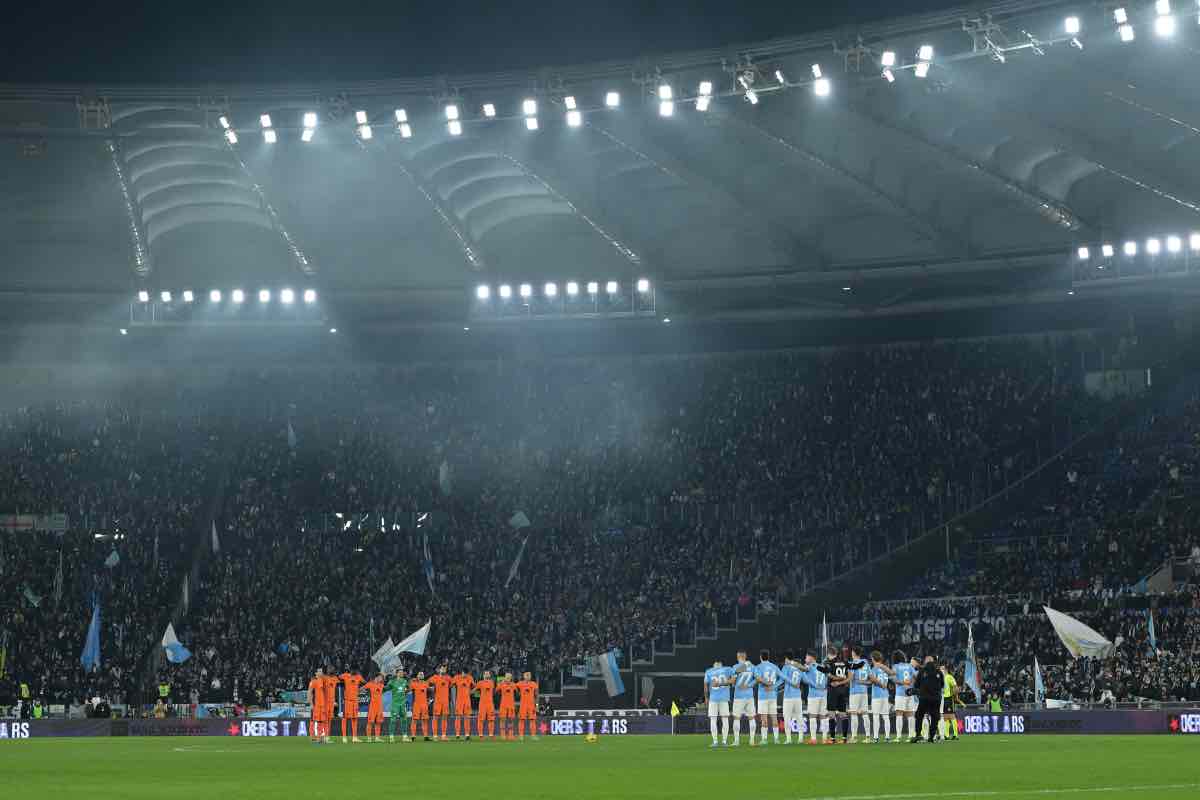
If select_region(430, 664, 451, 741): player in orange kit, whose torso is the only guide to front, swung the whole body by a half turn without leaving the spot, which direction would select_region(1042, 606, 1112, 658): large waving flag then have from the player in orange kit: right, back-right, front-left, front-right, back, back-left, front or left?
right

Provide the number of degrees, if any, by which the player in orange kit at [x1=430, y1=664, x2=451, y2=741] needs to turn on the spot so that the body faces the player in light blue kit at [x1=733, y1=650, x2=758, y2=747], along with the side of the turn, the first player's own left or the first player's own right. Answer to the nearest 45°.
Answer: approximately 45° to the first player's own left

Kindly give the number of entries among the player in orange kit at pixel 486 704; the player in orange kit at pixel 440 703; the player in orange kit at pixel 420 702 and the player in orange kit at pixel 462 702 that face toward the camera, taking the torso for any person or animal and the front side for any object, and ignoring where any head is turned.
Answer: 4

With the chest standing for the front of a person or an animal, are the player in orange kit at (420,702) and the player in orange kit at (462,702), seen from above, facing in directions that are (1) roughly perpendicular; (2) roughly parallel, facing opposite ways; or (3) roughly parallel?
roughly parallel

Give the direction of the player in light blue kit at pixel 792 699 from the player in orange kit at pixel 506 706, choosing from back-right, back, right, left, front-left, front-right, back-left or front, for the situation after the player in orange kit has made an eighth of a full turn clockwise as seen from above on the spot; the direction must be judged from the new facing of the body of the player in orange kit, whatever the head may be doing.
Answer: left

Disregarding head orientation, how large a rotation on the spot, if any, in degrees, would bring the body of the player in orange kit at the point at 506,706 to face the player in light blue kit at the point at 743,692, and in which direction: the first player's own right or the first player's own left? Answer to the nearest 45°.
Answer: approximately 45° to the first player's own left

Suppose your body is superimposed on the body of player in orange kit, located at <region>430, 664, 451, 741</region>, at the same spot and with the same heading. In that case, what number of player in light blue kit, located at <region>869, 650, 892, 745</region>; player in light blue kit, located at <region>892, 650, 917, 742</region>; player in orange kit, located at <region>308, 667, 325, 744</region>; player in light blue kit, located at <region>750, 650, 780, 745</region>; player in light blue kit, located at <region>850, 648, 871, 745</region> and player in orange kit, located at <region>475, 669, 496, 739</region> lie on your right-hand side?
1

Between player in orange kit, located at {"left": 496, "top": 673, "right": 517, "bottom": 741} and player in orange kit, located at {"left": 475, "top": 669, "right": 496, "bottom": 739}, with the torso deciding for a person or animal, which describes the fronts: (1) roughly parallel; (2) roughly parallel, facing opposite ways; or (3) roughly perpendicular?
roughly parallel

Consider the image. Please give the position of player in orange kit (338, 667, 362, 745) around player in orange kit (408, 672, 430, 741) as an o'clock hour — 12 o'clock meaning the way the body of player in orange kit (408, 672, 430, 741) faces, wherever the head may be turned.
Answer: player in orange kit (338, 667, 362, 745) is roughly at 2 o'clock from player in orange kit (408, 672, 430, 741).

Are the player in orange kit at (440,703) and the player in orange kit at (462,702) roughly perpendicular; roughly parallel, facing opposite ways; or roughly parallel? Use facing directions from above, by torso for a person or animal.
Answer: roughly parallel

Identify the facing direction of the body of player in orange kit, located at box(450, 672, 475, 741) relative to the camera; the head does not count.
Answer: toward the camera

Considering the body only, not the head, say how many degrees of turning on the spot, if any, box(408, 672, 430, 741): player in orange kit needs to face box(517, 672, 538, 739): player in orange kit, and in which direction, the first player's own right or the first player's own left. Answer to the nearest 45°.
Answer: approximately 90° to the first player's own left

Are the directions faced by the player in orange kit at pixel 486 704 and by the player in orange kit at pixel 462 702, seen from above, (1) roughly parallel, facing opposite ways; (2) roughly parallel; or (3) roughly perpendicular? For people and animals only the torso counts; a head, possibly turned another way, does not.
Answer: roughly parallel

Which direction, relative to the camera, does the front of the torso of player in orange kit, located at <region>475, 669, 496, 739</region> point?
toward the camera
